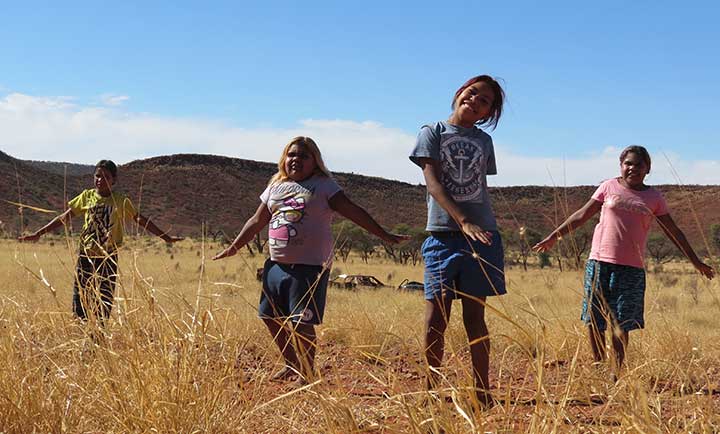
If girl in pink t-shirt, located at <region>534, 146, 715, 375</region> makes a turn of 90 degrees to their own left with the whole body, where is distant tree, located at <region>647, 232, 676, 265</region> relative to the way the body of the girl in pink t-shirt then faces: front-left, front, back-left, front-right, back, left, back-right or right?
left

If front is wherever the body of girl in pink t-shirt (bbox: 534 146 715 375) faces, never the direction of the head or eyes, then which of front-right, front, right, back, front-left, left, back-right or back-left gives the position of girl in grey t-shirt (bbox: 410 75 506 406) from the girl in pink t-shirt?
front-right

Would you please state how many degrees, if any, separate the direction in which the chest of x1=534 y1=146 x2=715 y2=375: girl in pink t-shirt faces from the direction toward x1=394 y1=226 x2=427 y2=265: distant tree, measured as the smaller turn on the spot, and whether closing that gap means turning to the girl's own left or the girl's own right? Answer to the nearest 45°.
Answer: approximately 180°

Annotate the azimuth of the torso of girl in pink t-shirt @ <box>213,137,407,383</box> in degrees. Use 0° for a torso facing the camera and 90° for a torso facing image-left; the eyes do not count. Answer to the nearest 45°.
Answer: approximately 45°

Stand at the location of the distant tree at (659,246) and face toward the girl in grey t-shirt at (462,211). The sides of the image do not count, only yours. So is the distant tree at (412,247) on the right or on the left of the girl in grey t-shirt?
right

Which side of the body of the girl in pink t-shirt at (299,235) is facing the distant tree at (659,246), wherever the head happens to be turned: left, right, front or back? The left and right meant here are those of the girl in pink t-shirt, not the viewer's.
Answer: back

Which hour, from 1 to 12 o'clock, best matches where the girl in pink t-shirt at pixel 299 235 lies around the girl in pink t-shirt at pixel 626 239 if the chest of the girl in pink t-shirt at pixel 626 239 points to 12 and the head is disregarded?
the girl in pink t-shirt at pixel 299 235 is roughly at 2 o'clock from the girl in pink t-shirt at pixel 626 239.

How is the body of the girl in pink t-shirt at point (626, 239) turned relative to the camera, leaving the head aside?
toward the camera

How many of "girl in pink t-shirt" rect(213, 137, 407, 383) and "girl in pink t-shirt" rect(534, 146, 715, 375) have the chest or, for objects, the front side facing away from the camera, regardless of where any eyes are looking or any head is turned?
0

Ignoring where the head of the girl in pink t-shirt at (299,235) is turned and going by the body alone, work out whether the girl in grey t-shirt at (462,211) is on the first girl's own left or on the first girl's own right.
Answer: on the first girl's own left
